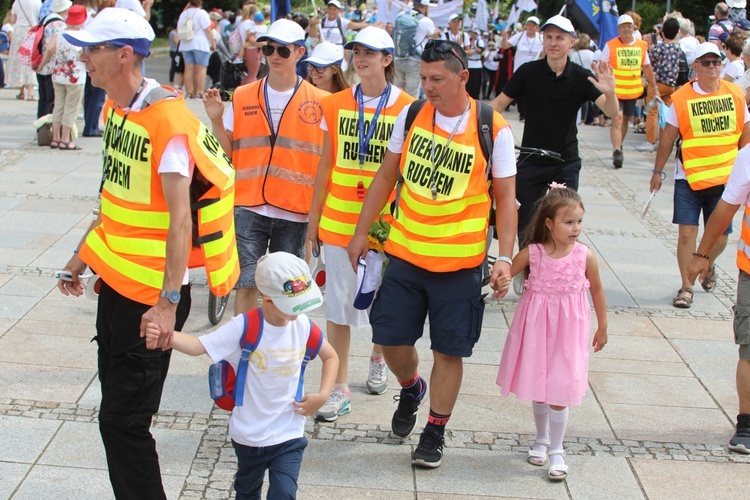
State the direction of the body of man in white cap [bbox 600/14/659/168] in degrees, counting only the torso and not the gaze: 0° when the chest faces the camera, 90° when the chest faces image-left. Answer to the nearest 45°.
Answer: approximately 0°

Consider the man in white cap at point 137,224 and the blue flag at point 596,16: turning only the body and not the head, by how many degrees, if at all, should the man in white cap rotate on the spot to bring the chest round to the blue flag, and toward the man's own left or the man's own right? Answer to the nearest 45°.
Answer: approximately 180°

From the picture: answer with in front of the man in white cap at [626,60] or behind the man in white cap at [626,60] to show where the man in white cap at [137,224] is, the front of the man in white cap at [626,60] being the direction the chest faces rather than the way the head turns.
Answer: in front

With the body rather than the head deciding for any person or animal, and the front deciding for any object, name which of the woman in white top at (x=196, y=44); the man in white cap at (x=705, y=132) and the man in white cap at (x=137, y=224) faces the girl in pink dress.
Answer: the man in white cap at (x=705, y=132)

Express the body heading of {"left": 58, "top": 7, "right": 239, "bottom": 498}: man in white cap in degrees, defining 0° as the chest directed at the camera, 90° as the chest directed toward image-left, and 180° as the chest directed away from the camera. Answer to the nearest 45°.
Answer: approximately 45°

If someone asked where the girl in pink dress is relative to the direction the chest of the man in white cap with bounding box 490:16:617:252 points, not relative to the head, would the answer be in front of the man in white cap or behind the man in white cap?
in front

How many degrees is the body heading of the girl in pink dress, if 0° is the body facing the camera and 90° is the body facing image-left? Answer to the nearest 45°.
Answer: approximately 0°

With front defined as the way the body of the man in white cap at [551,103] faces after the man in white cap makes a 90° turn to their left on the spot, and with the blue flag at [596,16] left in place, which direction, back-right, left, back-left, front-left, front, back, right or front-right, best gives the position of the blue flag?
left
